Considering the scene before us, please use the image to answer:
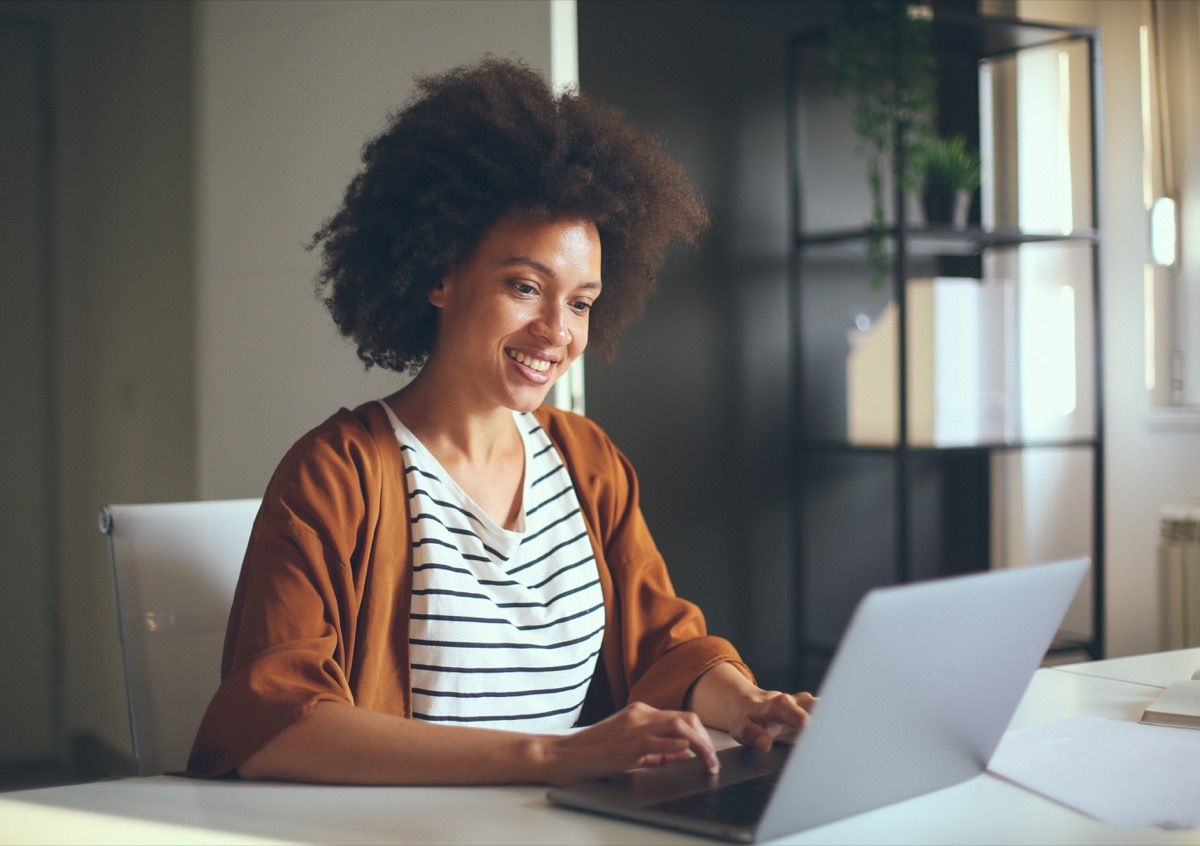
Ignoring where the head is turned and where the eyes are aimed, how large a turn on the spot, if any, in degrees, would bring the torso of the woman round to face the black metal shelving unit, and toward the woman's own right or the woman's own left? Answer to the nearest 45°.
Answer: approximately 90° to the woman's own left

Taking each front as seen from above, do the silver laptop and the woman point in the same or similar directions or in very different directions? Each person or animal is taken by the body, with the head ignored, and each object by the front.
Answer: very different directions

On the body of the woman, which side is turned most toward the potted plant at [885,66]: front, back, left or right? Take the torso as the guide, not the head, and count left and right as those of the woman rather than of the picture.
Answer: left

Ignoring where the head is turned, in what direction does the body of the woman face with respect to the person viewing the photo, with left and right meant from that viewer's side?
facing the viewer and to the right of the viewer

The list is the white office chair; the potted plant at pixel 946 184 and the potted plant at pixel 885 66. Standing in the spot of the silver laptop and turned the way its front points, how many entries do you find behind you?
0

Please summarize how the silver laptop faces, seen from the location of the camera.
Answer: facing away from the viewer and to the left of the viewer

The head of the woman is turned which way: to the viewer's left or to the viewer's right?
to the viewer's right

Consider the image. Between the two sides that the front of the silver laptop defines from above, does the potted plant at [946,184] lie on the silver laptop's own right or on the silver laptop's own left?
on the silver laptop's own right

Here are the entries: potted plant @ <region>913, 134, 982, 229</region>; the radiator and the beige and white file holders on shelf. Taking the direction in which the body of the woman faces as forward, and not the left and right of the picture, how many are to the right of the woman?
0

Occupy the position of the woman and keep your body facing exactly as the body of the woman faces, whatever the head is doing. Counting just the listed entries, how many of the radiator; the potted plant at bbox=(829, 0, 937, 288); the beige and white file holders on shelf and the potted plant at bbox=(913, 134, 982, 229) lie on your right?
0

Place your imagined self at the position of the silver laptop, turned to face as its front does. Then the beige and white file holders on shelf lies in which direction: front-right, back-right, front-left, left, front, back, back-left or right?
front-right

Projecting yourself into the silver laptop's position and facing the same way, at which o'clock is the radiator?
The radiator is roughly at 2 o'clock from the silver laptop.

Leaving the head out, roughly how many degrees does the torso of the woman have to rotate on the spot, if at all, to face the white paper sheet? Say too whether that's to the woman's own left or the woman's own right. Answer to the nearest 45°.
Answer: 0° — they already face it
